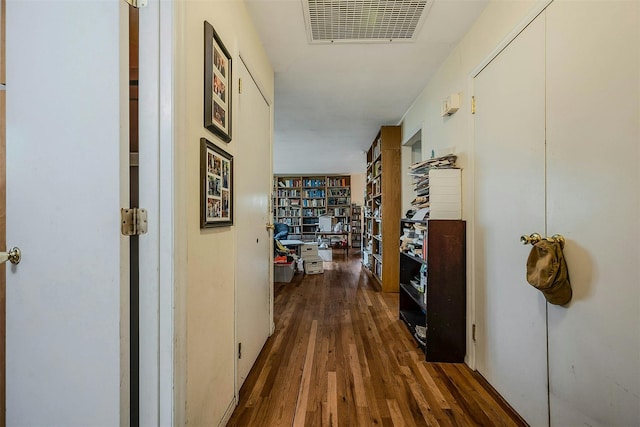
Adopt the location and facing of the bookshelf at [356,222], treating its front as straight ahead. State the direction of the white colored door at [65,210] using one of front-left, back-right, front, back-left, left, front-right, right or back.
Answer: front

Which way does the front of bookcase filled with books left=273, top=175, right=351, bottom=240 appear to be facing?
toward the camera

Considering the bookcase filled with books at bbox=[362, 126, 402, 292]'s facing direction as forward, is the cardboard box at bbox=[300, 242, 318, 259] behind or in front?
in front

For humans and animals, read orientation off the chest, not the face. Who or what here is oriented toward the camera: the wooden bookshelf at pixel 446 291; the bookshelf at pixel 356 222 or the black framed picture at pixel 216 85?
the bookshelf at pixel 356 222

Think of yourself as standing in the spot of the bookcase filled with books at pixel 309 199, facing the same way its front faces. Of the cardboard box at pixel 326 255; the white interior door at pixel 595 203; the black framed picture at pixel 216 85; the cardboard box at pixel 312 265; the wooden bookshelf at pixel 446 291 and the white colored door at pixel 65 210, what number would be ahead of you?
6

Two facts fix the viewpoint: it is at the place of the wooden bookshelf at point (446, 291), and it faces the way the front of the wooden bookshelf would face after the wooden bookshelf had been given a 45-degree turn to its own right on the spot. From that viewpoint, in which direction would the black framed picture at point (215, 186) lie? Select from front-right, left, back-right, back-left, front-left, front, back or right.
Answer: left

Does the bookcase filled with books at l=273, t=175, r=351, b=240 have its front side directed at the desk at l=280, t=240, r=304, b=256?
yes

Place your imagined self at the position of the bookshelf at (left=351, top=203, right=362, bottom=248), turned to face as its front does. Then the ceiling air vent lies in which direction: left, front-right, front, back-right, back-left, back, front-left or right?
front

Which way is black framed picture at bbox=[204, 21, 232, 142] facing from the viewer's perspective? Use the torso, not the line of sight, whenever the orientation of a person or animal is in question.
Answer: to the viewer's right

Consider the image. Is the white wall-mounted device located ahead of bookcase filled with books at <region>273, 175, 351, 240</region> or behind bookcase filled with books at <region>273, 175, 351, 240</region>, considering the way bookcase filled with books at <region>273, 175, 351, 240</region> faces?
ahead

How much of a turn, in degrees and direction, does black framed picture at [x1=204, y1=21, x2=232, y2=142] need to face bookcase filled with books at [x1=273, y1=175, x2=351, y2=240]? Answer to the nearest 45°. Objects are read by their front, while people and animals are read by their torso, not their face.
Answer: approximately 90° to its left

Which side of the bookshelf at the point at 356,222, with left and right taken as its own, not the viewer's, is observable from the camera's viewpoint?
front

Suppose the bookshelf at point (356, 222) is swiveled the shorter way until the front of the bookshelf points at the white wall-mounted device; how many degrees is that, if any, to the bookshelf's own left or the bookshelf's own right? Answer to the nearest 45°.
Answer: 0° — it already faces it

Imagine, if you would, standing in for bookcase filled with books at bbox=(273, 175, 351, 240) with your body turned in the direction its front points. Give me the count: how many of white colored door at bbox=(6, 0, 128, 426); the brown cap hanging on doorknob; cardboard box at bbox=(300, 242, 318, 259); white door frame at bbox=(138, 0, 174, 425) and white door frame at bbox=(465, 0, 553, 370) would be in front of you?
5

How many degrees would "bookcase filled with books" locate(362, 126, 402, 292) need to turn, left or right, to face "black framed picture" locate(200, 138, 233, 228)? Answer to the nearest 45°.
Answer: approximately 90° to its left

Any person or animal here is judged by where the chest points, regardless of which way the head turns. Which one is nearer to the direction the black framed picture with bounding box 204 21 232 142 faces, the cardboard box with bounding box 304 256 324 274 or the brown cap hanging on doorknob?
the brown cap hanging on doorknob

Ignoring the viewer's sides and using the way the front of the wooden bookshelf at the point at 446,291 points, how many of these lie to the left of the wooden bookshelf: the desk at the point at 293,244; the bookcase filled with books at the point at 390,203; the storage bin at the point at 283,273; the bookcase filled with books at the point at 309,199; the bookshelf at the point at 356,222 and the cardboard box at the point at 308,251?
0

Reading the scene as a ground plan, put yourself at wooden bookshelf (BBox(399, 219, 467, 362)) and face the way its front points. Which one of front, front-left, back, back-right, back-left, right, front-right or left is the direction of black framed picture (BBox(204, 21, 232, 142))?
front-left

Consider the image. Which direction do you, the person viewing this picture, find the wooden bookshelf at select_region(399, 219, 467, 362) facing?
facing to the left of the viewer
